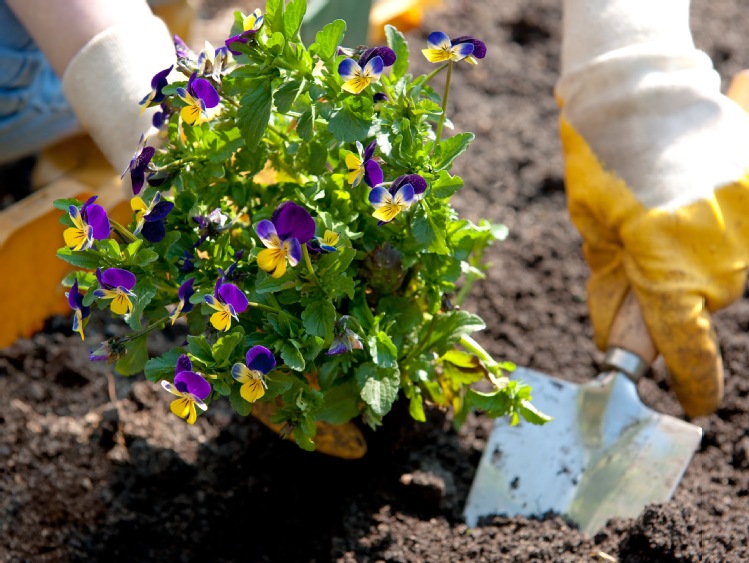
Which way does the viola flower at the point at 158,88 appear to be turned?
to the viewer's left

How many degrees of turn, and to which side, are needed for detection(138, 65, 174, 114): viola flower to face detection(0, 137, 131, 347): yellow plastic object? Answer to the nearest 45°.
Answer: approximately 45° to its right

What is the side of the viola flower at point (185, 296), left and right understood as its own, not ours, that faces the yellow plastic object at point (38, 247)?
right

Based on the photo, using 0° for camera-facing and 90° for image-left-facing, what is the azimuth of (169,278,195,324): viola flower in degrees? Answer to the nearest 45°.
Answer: approximately 90°

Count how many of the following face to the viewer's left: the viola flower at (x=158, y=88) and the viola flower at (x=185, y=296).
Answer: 2
